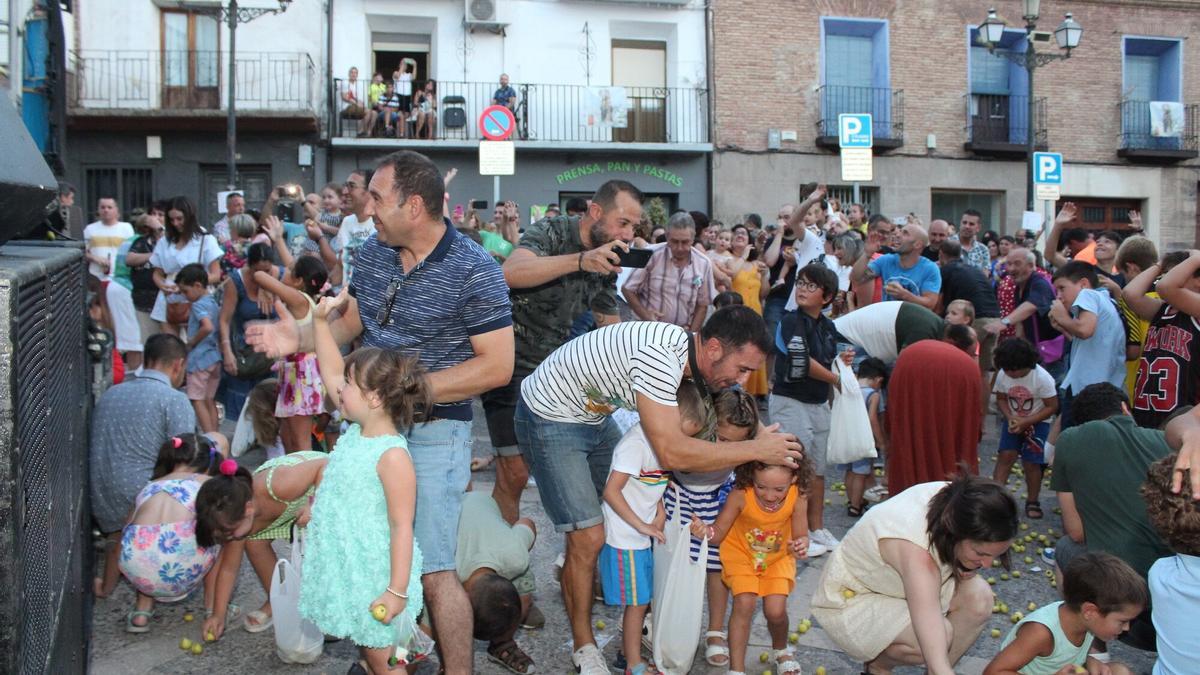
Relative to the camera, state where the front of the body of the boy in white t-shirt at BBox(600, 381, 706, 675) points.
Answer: to the viewer's right

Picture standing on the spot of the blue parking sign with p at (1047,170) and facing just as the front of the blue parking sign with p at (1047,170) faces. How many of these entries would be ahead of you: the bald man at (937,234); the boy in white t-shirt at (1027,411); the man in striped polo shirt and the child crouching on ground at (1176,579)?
4

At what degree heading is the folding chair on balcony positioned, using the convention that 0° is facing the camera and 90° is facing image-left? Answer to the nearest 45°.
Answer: approximately 0°

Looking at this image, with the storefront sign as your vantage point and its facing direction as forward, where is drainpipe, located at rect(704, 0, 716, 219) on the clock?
The drainpipe is roughly at 9 o'clock from the storefront sign.

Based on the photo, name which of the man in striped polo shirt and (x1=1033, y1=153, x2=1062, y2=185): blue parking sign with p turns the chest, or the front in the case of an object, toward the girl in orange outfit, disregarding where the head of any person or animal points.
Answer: the blue parking sign with p

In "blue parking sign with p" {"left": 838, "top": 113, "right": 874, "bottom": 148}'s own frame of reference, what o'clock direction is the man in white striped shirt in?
The man in white striped shirt is roughly at 12 o'clock from the blue parking sign with p.

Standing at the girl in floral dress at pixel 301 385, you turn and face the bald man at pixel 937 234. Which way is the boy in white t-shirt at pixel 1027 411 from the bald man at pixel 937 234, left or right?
right

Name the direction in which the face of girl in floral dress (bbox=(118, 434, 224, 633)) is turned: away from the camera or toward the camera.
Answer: away from the camera
